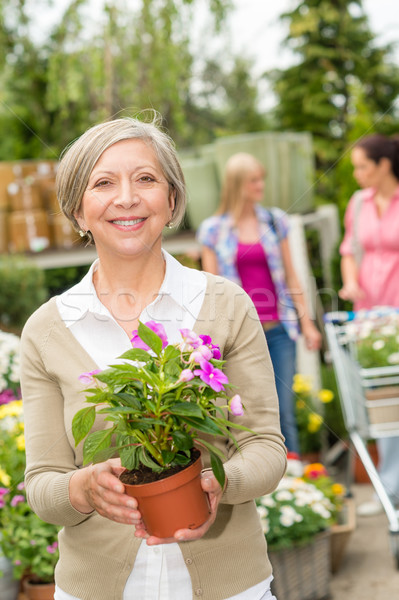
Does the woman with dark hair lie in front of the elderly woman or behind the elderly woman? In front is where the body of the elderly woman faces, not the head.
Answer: behind

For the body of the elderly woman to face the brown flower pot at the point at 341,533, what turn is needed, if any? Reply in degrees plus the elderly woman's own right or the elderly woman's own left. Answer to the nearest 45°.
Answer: approximately 135° to the elderly woman's own left

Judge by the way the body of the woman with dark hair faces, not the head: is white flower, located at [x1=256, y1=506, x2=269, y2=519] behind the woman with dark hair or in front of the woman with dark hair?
in front

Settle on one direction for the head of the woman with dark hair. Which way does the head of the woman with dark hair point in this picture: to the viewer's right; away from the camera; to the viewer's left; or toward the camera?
to the viewer's left

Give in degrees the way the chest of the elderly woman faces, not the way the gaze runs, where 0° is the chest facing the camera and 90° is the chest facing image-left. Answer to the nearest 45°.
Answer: approximately 0°

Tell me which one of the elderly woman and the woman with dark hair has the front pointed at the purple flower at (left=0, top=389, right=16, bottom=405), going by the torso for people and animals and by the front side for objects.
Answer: the woman with dark hair

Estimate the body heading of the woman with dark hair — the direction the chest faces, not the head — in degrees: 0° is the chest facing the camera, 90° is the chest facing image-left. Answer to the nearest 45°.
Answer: approximately 45°

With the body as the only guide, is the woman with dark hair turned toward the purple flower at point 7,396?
yes

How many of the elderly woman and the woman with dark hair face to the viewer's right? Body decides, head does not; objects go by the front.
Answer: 0

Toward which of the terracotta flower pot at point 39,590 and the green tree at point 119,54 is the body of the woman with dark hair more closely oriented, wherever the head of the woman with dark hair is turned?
the terracotta flower pot
